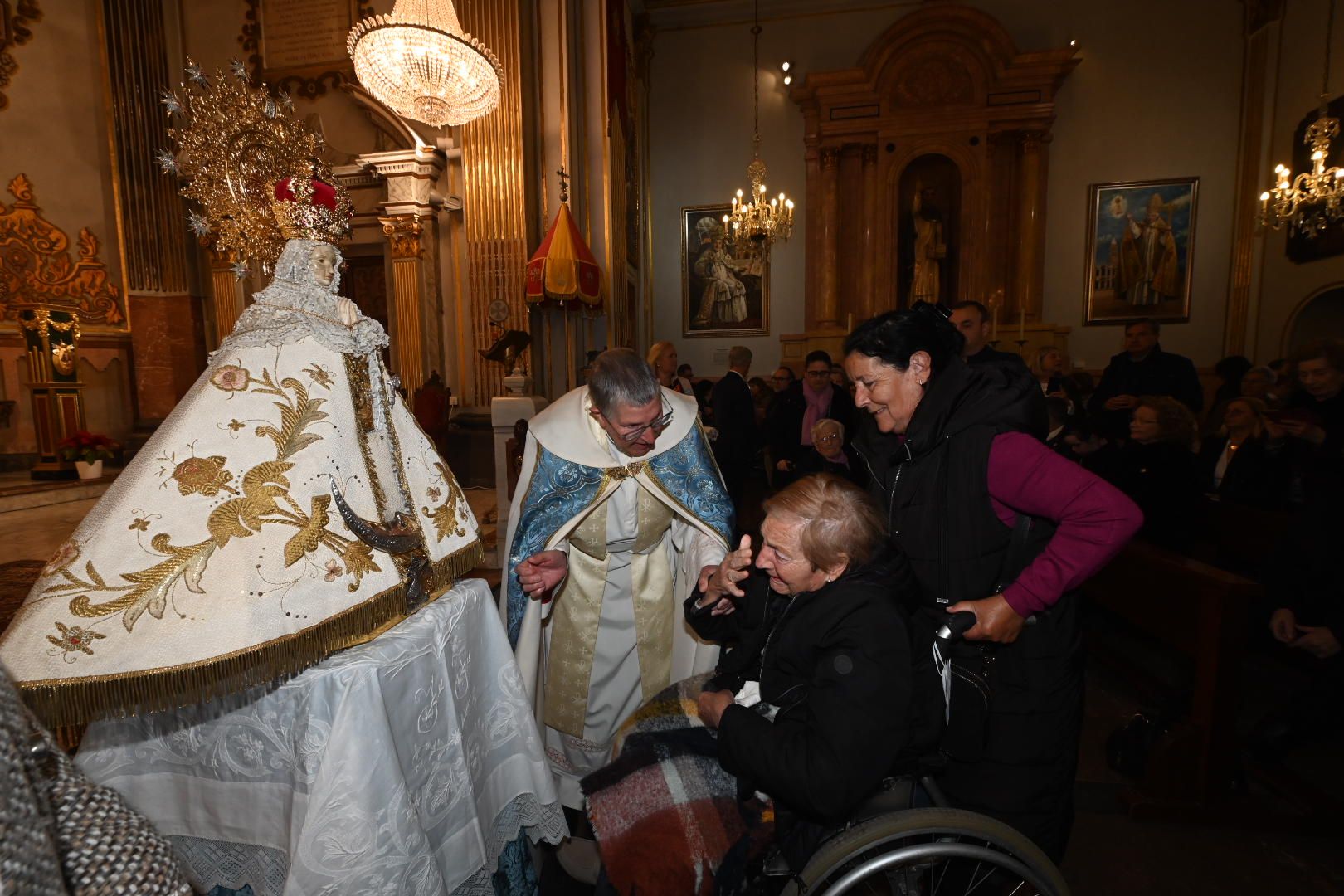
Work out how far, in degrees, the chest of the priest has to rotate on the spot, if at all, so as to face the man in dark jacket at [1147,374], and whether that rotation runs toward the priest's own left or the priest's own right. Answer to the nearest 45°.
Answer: approximately 135° to the priest's own left

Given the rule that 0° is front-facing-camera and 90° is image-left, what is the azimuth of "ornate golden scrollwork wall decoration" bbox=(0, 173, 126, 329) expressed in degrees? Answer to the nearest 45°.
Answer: approximately 0°

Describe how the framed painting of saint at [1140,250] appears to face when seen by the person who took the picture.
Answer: facing the viewer

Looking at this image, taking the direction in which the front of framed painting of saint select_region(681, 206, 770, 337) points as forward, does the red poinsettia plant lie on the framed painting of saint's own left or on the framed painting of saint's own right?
on the framed painting of saint's own right

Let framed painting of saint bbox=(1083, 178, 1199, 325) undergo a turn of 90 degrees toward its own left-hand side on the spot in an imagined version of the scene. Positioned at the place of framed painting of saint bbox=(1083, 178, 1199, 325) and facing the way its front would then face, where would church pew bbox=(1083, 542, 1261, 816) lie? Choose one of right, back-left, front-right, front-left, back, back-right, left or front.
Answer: right

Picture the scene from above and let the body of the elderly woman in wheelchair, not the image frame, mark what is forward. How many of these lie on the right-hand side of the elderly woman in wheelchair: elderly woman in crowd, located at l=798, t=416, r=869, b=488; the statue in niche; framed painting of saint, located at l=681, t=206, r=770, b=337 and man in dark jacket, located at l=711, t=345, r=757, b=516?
4

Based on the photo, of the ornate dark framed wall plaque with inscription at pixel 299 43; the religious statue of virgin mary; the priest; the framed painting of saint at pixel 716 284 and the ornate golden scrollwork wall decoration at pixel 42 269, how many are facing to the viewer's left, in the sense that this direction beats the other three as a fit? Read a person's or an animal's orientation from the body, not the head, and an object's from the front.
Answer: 0

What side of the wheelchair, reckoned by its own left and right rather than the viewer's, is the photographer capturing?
left

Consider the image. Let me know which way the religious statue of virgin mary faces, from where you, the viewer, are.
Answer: facing the viewer and to the right of the viewer

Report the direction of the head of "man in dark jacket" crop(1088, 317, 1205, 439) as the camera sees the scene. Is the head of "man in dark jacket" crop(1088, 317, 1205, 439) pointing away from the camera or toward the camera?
toward the camera

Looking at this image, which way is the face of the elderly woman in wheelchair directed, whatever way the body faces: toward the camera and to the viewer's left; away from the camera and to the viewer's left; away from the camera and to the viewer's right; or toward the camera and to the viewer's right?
toward the camera and to the viewer's left

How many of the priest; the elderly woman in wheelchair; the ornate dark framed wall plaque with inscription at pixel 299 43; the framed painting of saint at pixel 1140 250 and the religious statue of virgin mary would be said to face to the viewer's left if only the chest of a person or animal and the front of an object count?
1

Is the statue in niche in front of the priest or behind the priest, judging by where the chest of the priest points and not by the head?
behind
